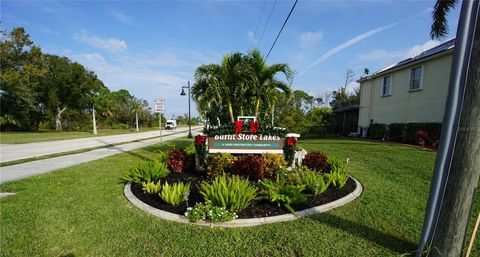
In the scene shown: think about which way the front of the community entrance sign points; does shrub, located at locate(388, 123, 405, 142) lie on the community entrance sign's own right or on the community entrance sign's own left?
on the community entrance sign's own left

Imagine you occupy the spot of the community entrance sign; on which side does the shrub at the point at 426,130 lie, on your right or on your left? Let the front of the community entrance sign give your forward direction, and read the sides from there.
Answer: on your left

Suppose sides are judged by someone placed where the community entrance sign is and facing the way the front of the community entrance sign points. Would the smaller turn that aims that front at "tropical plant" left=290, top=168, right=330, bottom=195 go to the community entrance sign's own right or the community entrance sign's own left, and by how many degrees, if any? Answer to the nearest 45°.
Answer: approximately 45° to the community entrance sign's own left

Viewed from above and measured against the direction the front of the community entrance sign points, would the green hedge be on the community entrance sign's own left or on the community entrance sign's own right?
on the community entrance sign's own left

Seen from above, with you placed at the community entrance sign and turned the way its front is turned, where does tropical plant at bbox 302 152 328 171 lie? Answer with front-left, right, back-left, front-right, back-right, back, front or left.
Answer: left

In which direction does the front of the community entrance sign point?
toward the camera

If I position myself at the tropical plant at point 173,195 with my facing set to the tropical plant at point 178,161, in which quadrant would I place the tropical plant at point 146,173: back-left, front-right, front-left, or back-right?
front-left

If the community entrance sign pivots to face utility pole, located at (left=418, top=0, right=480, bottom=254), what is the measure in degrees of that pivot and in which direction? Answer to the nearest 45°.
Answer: approximately 45° to its left
